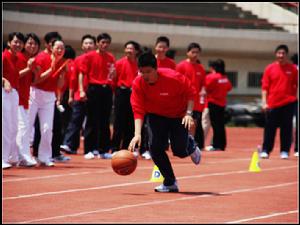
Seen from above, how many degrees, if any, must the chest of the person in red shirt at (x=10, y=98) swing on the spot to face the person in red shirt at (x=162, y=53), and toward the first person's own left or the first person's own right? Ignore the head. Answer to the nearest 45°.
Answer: approximately 90° to the first person's own left

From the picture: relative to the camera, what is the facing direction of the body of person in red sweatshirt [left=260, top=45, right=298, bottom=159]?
toward the camera

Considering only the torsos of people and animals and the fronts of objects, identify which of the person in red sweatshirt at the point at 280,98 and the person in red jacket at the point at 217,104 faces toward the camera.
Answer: the person in red sweatshirt

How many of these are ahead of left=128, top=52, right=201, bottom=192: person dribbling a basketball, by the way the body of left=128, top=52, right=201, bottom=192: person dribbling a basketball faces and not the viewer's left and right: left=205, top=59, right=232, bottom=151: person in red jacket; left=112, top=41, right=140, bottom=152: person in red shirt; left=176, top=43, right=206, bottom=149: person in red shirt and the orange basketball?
1

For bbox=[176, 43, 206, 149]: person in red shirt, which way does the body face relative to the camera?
toward the camera

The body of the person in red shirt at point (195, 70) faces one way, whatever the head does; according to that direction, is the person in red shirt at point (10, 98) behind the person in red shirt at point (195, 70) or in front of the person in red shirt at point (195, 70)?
in front

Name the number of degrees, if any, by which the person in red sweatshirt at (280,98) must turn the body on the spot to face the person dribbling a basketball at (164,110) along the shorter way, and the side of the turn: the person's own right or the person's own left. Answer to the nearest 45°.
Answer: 0° — they already face them

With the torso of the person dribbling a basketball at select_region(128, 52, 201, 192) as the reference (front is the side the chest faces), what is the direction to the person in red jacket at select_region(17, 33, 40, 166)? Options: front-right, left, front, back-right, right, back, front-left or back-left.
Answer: right

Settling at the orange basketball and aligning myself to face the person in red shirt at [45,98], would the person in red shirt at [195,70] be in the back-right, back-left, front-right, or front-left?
front-right

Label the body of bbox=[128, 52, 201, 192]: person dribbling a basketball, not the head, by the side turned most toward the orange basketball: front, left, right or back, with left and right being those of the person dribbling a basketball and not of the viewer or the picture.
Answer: front

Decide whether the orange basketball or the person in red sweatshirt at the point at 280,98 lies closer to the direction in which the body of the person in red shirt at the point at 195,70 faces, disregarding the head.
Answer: the orange basketball

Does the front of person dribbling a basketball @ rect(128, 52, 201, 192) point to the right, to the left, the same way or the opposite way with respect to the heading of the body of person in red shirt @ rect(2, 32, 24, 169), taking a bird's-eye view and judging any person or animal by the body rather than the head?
to the right
